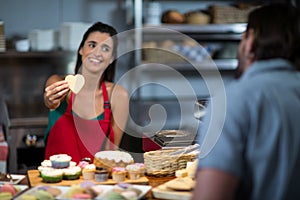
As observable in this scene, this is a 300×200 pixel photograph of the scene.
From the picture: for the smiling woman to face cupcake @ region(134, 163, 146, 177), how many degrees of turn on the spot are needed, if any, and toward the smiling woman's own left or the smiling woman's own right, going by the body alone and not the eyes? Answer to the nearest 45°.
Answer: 0° — they already face it

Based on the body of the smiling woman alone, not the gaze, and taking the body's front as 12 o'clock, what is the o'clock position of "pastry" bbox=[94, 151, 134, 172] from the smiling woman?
The pastry is roughly at 12 o'clock from the smiling woman.

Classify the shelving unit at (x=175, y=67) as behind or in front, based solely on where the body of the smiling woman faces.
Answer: behind

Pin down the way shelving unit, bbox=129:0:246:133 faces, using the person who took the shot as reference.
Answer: facing the viewer

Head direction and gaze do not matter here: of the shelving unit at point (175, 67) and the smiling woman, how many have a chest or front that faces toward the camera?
2

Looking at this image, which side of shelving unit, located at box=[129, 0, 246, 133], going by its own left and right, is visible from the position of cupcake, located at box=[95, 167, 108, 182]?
front

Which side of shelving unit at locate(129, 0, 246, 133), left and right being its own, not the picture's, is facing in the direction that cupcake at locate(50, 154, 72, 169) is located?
front

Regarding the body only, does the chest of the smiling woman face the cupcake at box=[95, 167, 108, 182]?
yes

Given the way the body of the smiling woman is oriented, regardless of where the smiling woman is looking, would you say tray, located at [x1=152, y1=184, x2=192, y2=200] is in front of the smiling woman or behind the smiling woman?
in front

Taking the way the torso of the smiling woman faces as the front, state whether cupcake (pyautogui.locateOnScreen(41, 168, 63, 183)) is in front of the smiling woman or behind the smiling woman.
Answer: in front

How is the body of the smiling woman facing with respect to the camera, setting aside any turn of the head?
toward the camera

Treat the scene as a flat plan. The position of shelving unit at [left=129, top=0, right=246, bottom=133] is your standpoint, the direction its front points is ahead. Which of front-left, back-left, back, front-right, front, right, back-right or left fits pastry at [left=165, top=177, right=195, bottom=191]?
front
